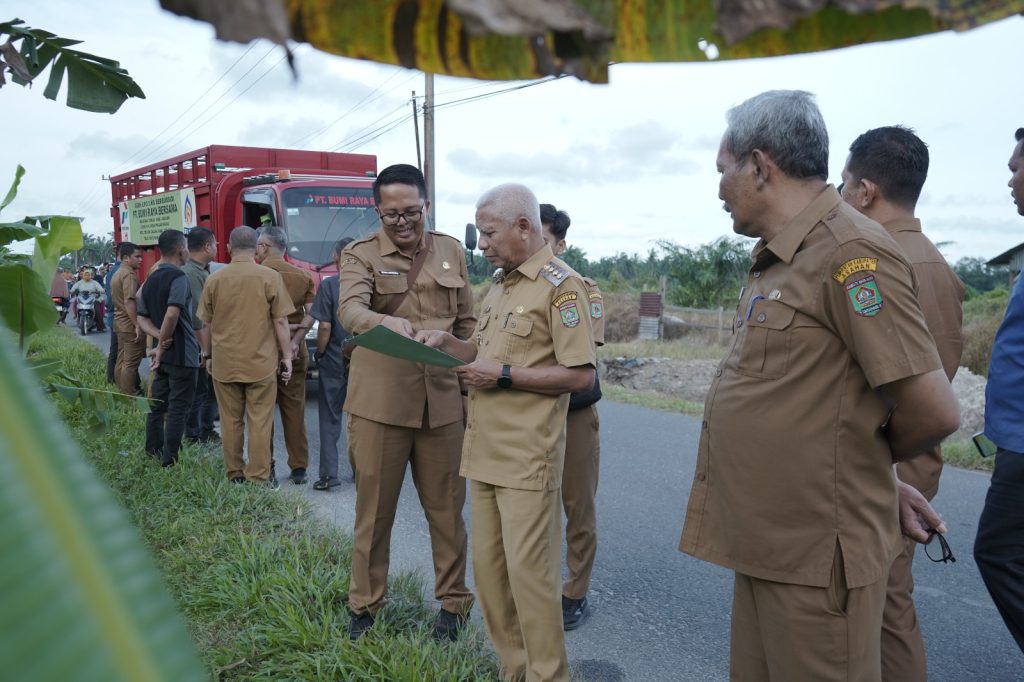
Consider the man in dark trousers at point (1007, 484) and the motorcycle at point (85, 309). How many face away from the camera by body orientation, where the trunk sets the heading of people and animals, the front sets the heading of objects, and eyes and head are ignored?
0

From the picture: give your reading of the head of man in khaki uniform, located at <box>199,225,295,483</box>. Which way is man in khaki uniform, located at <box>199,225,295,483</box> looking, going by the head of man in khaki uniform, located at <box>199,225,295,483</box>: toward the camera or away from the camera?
away from the camera

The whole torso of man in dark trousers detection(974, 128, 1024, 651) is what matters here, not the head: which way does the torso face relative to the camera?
to the viewer's left

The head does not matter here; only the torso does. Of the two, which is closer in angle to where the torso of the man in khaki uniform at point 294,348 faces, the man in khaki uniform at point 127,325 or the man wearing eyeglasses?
the man in khaki uniform

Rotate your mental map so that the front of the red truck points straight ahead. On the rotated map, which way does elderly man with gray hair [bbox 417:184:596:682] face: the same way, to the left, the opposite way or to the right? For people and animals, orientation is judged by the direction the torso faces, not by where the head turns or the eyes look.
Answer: to the right

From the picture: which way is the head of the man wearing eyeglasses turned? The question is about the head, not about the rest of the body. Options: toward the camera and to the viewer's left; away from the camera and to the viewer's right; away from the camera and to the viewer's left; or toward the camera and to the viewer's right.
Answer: toward the camera and to the viewer's right

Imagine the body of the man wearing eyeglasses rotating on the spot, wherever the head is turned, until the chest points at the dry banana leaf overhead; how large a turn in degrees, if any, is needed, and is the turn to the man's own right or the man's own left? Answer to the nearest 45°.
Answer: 0° — they already face it

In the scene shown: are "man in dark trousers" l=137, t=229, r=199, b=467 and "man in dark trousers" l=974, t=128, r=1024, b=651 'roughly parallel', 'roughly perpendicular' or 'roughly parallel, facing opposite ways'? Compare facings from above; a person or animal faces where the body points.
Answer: roughly perpendicular

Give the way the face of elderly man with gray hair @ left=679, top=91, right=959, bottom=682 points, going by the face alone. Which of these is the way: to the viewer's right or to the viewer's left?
to the viewer's left

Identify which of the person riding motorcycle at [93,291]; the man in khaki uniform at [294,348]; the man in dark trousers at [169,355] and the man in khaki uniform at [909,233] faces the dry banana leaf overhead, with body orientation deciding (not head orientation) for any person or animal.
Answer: the person riding motorcycle

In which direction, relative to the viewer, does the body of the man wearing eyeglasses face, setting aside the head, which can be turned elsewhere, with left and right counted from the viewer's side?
facing the viewer

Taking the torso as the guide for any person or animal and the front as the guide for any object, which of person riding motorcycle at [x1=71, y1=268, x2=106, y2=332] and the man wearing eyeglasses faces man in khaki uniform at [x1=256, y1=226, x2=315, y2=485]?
the person riding motorcycle

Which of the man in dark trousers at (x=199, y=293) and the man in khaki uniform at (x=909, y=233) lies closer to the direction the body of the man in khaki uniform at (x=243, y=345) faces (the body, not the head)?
the man in dark trousers

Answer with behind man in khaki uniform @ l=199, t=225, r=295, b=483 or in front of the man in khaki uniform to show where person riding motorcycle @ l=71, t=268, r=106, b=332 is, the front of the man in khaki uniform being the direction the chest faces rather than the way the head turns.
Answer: in front
